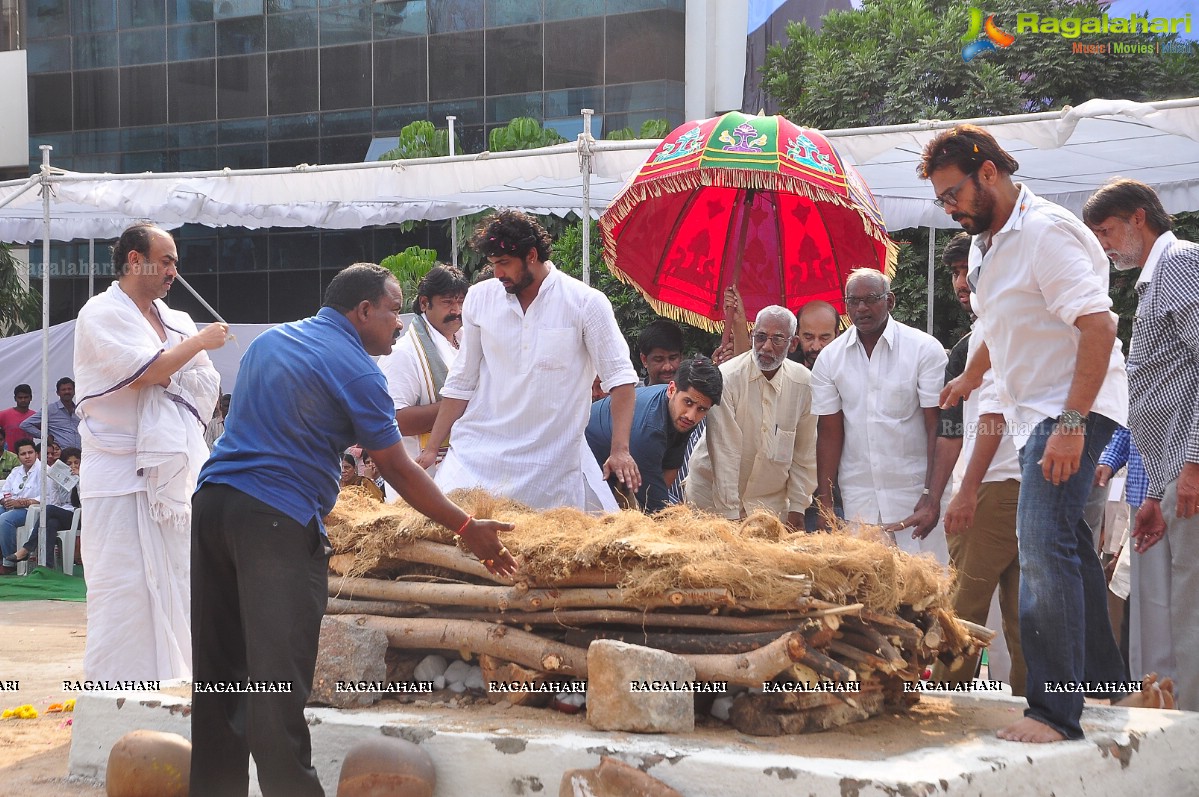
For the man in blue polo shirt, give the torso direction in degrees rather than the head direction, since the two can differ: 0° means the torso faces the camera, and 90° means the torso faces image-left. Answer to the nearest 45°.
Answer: approximately 225°

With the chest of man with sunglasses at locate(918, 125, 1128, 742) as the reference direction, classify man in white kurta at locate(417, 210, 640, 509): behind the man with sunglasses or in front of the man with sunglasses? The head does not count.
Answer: in front

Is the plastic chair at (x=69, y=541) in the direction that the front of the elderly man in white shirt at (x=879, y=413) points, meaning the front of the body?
no

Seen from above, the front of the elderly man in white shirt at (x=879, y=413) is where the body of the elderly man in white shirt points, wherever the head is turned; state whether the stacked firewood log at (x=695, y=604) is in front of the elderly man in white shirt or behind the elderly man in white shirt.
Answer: in front

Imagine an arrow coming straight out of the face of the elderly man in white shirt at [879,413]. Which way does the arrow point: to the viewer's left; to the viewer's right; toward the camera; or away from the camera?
toward the camera

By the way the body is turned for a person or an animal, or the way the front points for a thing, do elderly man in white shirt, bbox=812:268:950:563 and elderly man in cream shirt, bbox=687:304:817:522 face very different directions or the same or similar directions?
same or similar directions

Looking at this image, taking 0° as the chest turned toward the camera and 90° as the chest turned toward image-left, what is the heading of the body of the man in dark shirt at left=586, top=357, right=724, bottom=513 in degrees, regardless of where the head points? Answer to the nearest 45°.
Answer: approximately 315°

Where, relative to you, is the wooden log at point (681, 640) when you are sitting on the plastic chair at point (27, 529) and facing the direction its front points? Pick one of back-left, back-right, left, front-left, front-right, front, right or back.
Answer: front-left

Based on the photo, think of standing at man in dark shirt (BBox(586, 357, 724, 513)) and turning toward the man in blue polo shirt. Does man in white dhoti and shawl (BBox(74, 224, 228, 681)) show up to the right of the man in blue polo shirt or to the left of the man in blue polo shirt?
right

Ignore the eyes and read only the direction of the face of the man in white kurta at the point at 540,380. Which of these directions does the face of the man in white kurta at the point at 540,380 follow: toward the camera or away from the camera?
toward the camera

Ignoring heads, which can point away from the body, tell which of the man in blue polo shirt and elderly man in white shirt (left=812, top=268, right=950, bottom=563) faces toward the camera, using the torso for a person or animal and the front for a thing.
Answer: the elderly man in white shirt

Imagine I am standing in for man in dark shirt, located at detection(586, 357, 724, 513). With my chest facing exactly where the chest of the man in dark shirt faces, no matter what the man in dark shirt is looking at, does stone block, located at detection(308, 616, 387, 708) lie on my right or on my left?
on my right

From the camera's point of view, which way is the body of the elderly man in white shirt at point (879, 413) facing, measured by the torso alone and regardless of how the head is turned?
toward the camera

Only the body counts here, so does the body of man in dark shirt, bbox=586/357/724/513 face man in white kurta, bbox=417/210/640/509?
no

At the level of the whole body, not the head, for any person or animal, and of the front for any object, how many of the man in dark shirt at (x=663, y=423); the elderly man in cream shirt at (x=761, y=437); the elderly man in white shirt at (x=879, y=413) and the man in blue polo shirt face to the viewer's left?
0

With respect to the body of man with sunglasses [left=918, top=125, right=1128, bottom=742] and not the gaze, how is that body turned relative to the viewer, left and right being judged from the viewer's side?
facing to the left of the viewer

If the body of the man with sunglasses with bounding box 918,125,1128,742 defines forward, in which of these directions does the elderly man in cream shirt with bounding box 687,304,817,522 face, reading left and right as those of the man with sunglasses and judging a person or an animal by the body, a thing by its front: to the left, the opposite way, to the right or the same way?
to the left

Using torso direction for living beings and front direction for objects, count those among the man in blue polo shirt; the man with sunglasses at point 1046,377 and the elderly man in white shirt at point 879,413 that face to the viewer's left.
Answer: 1

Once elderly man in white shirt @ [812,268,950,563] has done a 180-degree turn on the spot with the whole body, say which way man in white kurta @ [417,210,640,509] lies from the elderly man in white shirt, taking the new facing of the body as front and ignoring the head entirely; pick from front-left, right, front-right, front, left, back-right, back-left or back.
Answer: back-left
